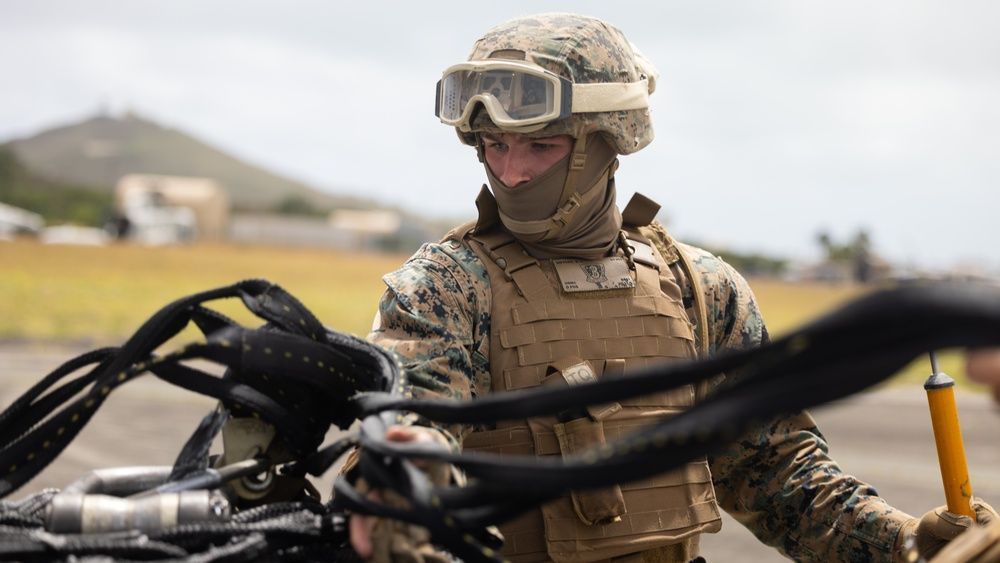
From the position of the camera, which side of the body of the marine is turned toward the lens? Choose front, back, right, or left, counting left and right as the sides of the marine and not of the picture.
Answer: front
